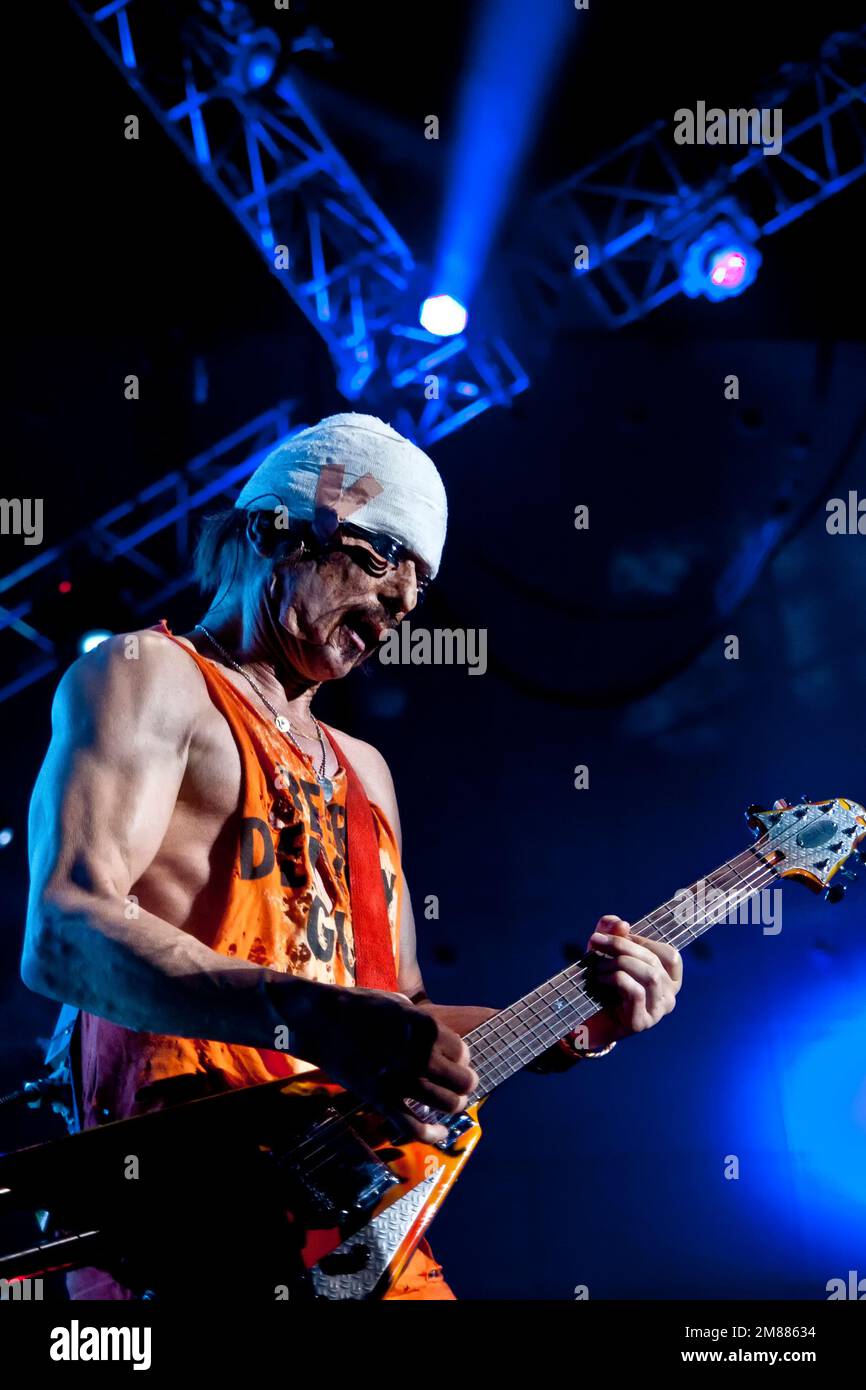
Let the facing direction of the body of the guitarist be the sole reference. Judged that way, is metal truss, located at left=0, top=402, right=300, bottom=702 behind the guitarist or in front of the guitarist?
behind

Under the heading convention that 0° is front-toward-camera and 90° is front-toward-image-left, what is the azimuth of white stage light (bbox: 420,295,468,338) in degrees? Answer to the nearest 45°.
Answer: approximately 0°

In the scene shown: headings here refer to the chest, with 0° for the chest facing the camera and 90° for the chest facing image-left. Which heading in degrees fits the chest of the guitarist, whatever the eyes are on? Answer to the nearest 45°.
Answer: approximately 315°

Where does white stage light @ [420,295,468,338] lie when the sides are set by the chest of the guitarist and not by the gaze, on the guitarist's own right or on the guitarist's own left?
on the guitarist's own left

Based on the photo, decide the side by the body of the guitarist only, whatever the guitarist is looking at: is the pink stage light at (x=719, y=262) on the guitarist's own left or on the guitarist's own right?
on the guitarist's own left
